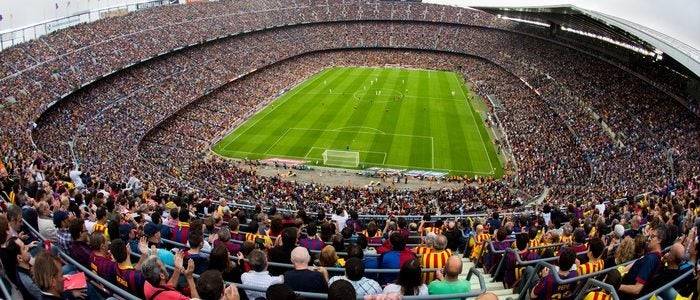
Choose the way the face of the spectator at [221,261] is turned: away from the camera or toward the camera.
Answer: away from the camera

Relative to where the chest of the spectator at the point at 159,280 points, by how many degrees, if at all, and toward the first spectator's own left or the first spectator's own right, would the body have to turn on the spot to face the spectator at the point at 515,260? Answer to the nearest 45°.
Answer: approximately 45° to the first spectator's own right

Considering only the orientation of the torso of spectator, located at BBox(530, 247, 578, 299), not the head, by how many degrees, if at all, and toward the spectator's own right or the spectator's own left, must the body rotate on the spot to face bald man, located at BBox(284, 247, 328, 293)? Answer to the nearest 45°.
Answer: approximately 135° to the spectator's own left

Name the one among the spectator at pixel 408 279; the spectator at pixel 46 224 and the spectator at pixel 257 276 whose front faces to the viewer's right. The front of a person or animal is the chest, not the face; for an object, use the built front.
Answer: the spectator at pixel 46 224

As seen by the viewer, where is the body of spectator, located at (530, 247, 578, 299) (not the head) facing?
away from the camera

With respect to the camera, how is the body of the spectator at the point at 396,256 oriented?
away from the camera

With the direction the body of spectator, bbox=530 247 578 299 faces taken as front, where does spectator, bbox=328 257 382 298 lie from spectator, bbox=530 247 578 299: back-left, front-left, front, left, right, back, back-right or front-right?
back-left

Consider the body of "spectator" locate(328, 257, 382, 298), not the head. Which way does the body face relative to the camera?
away from the camera

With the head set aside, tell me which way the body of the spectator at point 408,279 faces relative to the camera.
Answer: away from the camera

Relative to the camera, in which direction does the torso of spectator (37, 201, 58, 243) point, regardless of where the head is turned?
to the viewer's right

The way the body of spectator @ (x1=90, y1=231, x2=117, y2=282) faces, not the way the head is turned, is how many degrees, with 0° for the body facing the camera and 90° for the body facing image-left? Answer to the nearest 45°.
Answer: approximately 225°
